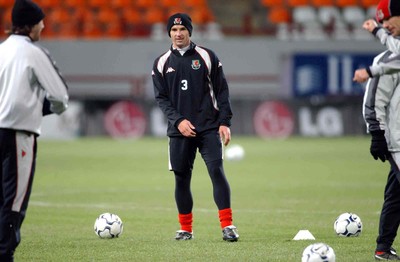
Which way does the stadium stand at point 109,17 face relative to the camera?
toward the camera

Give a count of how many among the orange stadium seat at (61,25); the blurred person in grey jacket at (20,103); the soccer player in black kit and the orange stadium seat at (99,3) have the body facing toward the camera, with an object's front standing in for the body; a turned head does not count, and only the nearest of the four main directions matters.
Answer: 3

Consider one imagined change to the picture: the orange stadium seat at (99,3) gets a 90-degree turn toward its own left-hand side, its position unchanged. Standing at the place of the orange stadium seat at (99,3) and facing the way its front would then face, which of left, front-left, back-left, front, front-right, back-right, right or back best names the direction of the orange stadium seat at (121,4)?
front

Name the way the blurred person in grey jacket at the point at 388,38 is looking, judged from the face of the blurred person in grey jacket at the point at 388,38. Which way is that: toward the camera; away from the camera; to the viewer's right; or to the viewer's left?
to the viewer's left

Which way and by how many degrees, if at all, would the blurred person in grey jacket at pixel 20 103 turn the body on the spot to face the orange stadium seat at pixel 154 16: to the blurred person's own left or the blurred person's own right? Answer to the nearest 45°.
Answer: approximately 45° to the blurred person's own left

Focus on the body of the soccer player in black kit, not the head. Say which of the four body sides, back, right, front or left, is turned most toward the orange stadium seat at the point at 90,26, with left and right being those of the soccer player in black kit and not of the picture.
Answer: back

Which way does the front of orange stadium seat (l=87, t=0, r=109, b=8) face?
toward the camera

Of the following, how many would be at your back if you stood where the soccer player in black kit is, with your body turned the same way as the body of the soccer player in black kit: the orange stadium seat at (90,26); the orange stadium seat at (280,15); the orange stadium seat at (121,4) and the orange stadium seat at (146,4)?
4

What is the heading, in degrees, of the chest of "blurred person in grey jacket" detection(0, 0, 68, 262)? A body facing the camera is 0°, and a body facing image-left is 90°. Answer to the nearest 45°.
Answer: approximately 225°

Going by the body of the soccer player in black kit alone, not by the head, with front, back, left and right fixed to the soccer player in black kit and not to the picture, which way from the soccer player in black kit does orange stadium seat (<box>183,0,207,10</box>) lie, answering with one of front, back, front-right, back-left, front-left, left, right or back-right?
back

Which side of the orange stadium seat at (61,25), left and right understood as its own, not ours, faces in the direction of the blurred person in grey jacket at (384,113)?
front

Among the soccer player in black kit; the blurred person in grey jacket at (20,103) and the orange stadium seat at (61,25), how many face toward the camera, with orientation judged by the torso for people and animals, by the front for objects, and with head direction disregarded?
2

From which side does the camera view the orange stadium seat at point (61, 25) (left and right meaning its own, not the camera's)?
front
